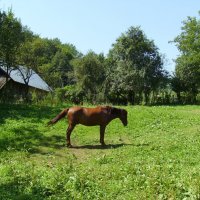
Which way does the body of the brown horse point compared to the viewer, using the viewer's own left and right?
facing to the right of the viewer

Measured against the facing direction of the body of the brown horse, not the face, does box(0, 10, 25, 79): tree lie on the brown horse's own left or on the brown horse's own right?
on the brown horse's own left
